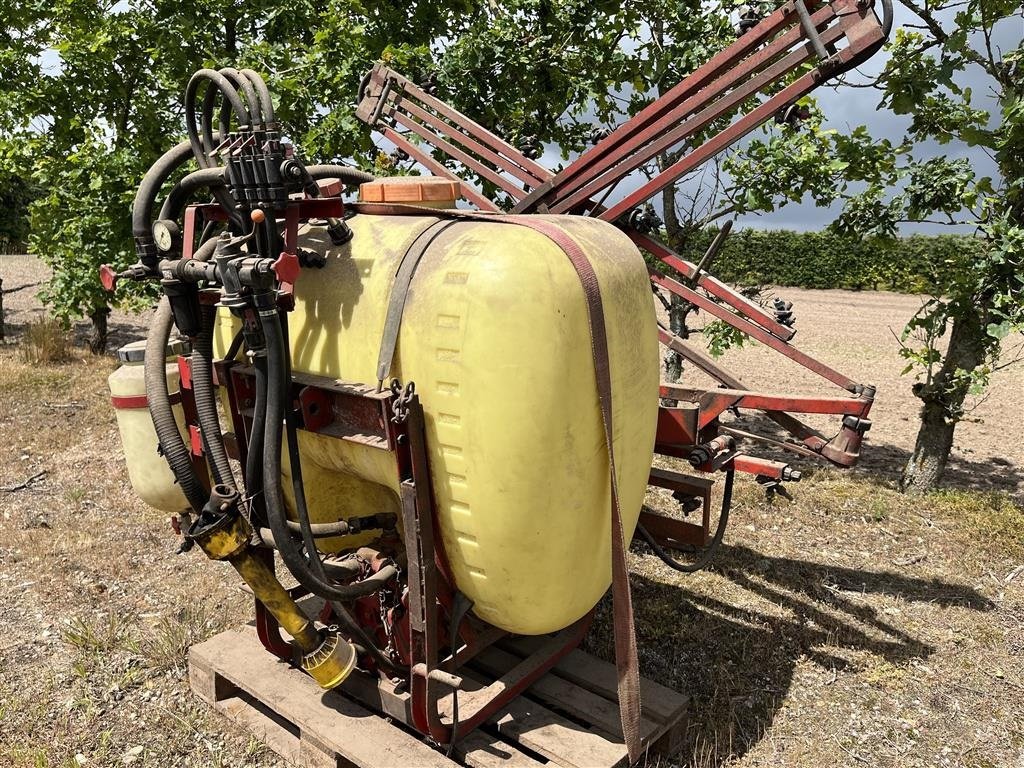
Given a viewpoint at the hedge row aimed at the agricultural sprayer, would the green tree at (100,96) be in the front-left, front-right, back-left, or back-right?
front-right

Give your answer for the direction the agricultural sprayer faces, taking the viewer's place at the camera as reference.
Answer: facing the viewer and to the left of the viewer

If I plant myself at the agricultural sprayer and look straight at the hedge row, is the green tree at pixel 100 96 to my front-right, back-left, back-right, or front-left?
front-left

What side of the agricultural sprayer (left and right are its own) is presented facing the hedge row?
back

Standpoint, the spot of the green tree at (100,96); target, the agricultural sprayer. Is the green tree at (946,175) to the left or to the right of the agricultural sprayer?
left

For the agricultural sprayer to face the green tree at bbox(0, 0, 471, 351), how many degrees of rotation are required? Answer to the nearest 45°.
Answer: approximately 90° to its right

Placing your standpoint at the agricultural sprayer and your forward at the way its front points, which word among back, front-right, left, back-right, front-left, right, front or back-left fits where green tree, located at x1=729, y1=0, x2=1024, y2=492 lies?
back
